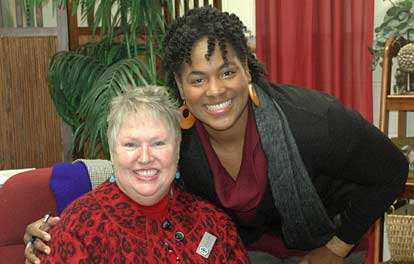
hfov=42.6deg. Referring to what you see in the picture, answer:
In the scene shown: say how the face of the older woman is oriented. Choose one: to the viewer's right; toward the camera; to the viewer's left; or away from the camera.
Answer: toward the camera

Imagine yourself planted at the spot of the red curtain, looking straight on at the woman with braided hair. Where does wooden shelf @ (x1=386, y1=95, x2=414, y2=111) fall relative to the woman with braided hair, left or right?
left

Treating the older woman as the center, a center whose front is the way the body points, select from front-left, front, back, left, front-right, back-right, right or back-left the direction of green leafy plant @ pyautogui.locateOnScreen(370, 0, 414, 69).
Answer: back-left

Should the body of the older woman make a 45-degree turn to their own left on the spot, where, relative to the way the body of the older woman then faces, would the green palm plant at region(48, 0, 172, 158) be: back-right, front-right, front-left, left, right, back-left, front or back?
back-left

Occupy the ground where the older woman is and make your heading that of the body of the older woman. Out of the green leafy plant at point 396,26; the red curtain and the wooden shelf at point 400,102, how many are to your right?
0

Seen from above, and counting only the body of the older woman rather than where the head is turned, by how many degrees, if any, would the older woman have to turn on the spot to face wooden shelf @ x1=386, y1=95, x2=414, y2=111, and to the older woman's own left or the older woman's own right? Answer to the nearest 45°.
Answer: approximately 135° to the older woman's own left

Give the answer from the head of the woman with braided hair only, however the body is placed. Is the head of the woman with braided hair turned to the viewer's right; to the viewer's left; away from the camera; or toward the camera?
toward the camera

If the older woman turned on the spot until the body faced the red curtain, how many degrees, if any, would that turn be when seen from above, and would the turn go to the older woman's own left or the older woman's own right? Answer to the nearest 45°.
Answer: approximately 135° to the older woman's own left

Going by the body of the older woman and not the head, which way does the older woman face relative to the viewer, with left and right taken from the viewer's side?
facing the viewer
